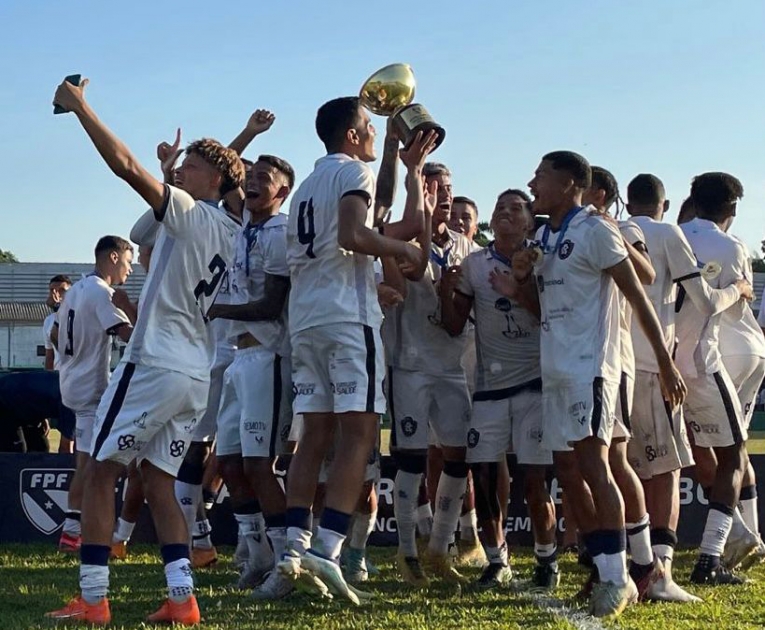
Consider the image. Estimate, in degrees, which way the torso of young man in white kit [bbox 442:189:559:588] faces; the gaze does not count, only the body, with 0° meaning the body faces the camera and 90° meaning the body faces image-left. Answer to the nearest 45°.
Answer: approximately 0°

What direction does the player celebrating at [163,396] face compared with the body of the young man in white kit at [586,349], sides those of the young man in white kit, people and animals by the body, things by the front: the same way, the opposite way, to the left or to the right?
to the right

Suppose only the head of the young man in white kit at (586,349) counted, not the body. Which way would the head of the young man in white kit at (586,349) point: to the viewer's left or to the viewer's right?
to the viewer's left

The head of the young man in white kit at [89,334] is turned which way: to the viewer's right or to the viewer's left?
to the viewer's right

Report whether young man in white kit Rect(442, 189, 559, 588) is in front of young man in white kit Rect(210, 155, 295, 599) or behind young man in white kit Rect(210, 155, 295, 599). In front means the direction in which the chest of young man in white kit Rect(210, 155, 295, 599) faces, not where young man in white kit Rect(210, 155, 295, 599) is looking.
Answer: behind

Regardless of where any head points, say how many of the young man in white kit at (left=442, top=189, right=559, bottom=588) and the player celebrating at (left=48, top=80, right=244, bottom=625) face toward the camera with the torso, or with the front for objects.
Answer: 1
